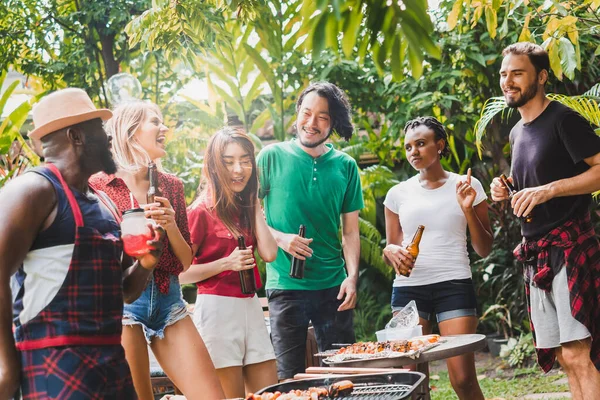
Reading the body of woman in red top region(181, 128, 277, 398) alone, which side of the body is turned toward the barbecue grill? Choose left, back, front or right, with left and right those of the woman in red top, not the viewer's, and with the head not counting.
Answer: front

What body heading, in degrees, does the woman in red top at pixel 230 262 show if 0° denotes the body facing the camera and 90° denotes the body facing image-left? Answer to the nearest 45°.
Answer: approximately 315°

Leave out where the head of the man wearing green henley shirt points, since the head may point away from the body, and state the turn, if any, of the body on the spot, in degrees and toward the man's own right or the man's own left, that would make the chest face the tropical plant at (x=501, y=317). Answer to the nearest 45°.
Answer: approximately 135° to the man's own left

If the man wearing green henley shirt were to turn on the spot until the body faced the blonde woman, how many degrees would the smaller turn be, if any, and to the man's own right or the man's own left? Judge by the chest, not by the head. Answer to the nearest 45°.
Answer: approximately 45° to the man's own right

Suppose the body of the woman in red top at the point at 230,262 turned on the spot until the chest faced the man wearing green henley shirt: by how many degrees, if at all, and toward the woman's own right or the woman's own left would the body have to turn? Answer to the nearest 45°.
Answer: approximately 90° to the woman's own left

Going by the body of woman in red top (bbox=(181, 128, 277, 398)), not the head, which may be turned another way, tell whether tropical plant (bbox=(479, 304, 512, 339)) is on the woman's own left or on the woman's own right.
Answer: on the woman's own left

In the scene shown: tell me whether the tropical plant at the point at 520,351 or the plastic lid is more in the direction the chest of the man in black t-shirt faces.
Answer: the plastic lid

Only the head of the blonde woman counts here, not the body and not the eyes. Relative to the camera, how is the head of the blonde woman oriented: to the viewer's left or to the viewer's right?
to the viewer's right

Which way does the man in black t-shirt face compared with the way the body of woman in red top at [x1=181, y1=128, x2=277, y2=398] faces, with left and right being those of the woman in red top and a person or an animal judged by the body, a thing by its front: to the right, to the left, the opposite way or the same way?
to the right

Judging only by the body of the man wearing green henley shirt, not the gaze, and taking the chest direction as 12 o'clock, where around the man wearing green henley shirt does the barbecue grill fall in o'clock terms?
The barbecue grill is roughly at 12 o'clock from the man wearing green henley shirt.

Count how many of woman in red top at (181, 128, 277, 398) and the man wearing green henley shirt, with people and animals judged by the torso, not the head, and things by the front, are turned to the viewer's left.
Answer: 0

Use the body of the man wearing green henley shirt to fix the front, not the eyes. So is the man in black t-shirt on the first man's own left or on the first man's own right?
on the first man's own left

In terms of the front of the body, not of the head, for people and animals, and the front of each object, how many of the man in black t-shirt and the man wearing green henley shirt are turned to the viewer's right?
0
